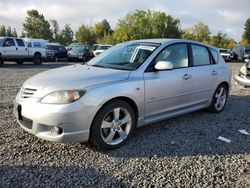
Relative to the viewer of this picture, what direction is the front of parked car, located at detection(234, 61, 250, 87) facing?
facing the viewer and to the left of the viewer

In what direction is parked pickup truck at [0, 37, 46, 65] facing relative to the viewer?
to the viewer's left

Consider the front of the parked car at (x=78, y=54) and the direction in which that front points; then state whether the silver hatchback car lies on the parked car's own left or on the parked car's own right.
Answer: on the parked car's own left

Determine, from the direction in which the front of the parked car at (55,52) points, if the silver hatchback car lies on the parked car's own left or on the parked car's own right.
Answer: on the parked car's own left

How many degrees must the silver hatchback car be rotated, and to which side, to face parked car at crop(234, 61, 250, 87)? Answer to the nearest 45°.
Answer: approximately 180°

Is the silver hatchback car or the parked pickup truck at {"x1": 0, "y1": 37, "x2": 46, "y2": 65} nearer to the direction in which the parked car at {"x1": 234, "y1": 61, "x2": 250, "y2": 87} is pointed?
the silver hatchback car

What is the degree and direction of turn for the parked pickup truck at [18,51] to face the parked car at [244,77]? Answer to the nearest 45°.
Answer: approximately 135° to its left

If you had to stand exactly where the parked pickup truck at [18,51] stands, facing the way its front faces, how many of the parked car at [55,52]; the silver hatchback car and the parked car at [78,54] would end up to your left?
1

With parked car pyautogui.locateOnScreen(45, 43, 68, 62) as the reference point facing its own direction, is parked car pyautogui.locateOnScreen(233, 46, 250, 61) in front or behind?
behind
